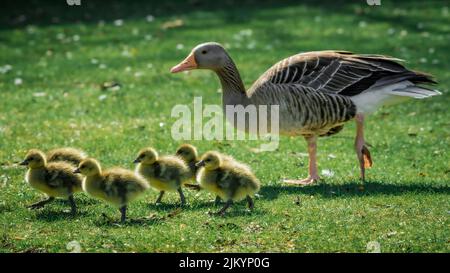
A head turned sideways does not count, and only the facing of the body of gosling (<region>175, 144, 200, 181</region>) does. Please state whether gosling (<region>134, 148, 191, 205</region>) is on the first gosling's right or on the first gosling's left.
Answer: on the first gosling's left

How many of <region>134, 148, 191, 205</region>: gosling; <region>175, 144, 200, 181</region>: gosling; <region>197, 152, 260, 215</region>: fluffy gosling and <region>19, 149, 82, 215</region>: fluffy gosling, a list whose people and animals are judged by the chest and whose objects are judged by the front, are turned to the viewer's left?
4

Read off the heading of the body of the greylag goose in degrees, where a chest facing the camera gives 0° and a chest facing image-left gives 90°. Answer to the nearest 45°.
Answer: approximately 90°

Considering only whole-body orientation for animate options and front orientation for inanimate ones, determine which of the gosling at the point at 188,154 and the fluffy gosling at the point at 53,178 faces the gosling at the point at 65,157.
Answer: the gosling at the point at 188,154

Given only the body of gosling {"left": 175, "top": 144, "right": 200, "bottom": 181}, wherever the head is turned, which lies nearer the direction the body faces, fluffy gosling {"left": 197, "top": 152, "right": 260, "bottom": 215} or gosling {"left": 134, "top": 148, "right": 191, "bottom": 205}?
the gosling

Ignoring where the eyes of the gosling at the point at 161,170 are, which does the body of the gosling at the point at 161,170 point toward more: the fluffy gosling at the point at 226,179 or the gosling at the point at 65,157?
the gosling

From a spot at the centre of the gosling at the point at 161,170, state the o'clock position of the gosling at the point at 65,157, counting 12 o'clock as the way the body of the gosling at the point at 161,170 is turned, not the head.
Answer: the gosling at the point at 65,157 is roughly at 1 o'clock from the gosling at the point at 161,170.

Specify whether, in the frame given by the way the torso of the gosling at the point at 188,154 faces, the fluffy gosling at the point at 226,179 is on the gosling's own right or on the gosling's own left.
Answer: on the gosling's own left

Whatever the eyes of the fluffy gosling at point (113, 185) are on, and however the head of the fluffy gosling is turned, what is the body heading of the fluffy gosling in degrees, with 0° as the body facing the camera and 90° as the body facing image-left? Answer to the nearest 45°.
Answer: approximately 90°

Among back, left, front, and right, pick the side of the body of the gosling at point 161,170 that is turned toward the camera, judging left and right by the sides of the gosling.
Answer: left

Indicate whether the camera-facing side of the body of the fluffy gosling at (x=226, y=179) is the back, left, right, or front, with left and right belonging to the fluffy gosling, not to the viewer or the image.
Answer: left

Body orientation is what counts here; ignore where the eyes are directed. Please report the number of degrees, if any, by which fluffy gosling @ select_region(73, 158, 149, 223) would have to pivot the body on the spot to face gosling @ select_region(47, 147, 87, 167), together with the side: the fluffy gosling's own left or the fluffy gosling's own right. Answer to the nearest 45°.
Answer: approximately 45° to the fluffy gosling's own right

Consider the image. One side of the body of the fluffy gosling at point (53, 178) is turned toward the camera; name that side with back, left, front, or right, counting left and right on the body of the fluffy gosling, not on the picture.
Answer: left

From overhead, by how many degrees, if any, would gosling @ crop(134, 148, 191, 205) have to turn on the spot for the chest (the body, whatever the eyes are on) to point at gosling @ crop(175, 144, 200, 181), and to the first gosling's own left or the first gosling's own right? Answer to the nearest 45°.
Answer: approximately 135° to the first gosling's own right

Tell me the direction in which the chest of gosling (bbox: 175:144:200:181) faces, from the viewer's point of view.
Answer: to the viewer's left

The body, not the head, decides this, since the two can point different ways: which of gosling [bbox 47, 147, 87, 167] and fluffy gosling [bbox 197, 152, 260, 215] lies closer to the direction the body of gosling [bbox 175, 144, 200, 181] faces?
the gosling

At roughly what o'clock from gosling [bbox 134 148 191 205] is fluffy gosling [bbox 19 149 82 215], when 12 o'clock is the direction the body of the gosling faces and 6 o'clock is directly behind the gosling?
The fluffy gosling is roughly at 12 o'clock from the gosling.
